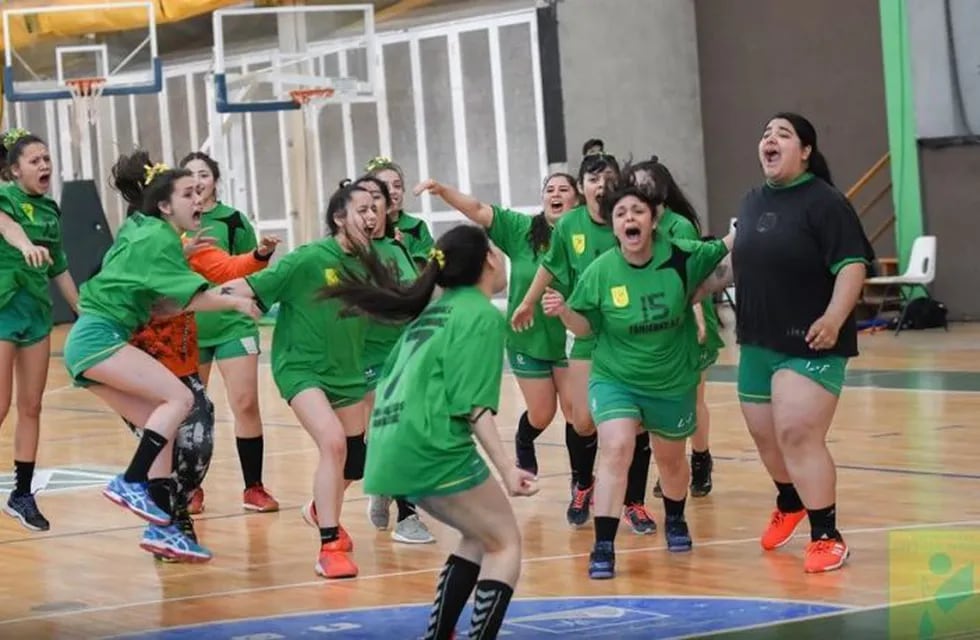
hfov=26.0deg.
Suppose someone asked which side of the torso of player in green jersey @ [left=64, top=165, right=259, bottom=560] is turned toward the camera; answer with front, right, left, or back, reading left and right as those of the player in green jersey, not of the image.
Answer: right

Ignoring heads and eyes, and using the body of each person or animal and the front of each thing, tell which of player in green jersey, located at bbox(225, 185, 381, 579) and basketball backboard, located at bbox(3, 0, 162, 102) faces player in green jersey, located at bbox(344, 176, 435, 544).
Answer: the basketball backboard

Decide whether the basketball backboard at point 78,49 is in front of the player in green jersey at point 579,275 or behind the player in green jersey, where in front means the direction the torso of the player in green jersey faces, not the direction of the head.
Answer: behind

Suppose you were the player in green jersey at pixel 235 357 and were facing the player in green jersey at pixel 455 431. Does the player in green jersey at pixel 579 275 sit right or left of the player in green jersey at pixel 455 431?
left

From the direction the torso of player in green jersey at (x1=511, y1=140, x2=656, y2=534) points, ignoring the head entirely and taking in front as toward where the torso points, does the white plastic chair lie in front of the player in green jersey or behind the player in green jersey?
behind

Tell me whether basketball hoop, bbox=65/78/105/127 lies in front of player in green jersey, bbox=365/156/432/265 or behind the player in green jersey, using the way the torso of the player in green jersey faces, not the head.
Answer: behind

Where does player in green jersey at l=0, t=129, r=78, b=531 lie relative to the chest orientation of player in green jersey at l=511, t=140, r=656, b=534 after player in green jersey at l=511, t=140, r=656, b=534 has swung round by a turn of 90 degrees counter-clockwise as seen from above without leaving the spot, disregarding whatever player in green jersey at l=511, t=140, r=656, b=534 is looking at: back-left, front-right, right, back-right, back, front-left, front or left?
back

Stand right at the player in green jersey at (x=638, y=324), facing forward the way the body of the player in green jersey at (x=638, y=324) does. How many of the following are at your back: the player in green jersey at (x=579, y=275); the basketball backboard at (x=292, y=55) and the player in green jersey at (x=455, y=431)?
2

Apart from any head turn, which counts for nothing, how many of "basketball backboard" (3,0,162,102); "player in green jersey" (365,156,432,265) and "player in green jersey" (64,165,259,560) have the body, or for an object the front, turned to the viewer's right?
1

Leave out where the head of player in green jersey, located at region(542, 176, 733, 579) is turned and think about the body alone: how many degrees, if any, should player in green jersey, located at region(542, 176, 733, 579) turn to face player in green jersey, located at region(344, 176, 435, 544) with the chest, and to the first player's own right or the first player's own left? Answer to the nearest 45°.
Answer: approximately 135° to the first player's own right

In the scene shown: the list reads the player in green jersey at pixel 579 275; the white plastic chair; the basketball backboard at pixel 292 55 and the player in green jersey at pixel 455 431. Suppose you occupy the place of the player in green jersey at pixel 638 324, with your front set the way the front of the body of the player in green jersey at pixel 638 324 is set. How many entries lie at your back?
3

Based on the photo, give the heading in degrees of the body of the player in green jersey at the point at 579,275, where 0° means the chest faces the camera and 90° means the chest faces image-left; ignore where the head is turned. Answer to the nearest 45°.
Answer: approximately 0°
